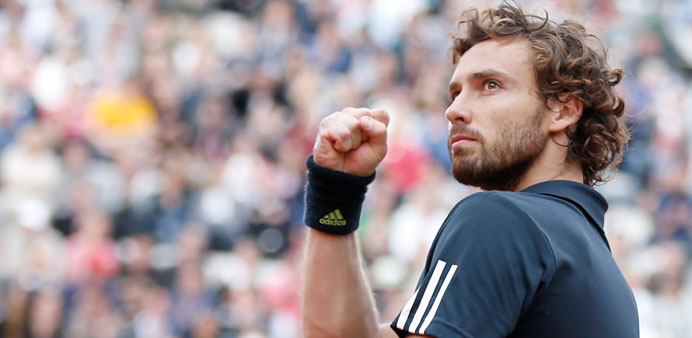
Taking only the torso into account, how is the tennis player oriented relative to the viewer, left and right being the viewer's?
facing away from the viewer and to the left of the viewer
